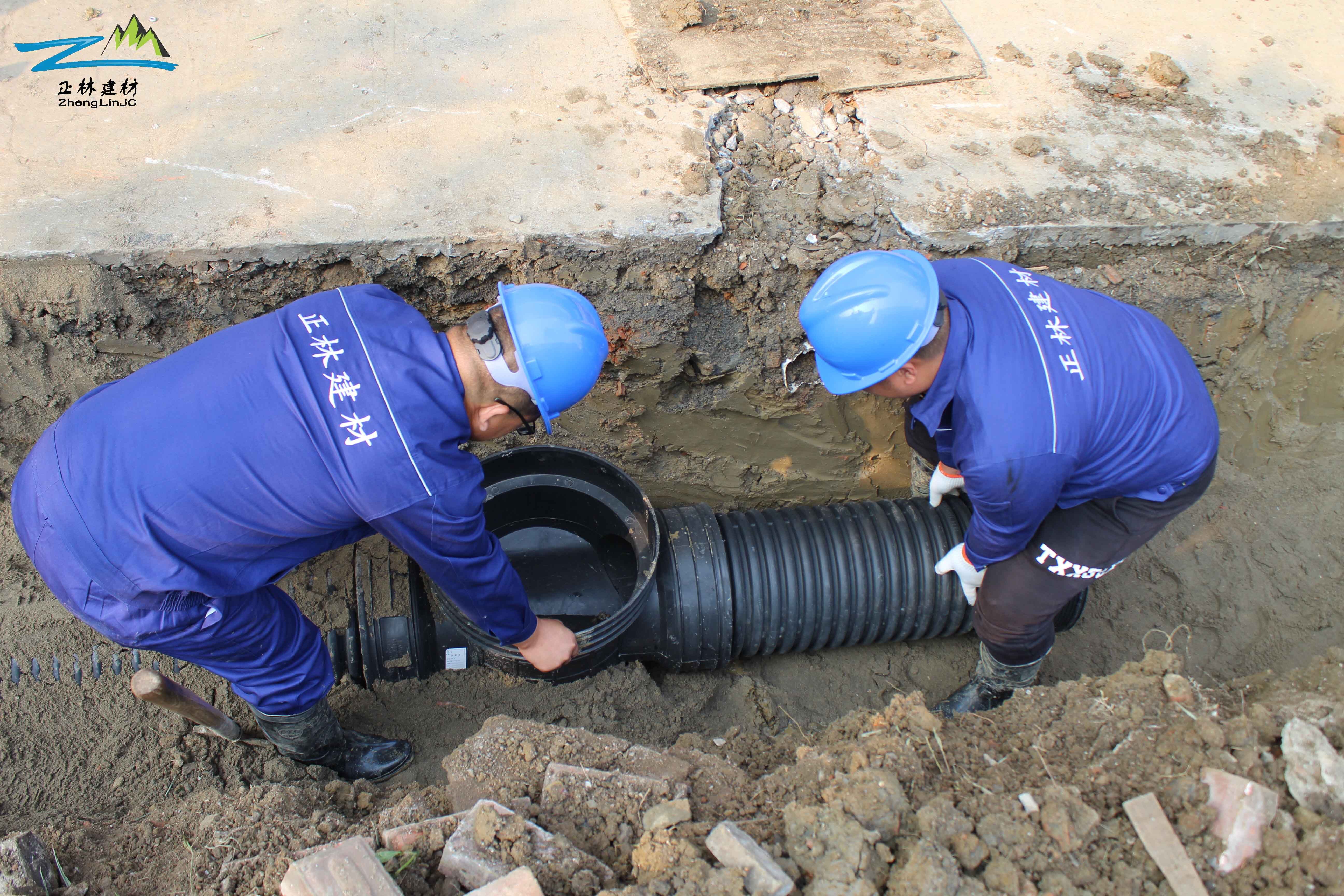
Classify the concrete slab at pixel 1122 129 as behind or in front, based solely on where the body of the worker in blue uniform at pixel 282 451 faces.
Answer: in front

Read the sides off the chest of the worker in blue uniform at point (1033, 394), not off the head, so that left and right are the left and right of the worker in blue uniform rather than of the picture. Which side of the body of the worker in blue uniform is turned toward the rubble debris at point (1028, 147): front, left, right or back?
right

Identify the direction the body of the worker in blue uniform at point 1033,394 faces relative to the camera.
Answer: to the viewer's left

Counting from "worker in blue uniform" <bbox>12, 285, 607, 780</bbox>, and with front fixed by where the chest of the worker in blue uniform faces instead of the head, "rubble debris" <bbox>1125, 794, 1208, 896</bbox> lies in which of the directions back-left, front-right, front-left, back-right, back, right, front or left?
front-right

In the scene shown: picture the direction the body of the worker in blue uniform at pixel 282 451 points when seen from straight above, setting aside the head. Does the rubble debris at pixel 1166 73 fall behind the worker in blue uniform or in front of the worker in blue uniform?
in front

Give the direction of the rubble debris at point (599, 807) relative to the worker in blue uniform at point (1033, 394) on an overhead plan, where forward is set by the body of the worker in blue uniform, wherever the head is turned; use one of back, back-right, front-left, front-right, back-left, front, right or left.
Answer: front-left

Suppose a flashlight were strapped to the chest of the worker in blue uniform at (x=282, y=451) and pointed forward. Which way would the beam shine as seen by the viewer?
to the viewer's right

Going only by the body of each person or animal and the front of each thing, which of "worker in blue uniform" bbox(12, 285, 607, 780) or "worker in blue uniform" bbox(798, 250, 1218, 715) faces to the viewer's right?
"worker in blue uniform" bbox(12, 285, 607, 780)

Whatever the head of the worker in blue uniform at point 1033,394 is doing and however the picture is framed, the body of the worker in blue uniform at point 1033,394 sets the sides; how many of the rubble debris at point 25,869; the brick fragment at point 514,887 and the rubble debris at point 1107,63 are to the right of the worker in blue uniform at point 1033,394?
1

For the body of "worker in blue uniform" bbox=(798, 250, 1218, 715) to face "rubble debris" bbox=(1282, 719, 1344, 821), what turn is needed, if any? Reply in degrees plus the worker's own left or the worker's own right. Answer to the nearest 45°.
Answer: approximately 135° to the worker's own left

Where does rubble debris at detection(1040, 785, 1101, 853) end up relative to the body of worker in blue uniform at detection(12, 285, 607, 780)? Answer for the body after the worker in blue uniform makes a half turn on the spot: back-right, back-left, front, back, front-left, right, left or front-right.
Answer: back-left

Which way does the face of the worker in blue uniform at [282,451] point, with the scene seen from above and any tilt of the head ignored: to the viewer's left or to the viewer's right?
to the viewer's right

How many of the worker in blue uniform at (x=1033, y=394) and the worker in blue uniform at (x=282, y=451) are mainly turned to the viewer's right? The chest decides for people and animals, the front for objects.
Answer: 1
